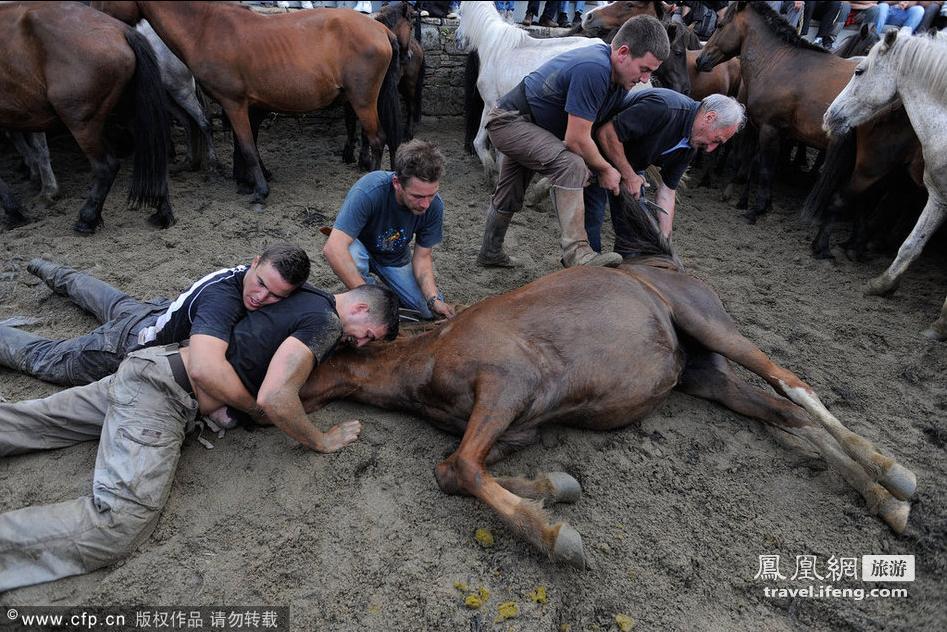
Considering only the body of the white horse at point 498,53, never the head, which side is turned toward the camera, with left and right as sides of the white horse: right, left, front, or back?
left

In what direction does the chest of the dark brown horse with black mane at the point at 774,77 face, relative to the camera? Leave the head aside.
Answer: to the viewer's left

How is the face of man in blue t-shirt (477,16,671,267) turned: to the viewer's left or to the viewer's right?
to the viewer's right

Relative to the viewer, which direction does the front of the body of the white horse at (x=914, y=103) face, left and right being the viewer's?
facing to the left of the viewer

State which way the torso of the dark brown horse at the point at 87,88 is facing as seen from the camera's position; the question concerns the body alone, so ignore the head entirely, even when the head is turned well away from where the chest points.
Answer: to the viewer's left

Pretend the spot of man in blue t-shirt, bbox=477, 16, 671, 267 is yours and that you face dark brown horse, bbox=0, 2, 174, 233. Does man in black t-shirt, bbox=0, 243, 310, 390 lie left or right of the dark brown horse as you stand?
left

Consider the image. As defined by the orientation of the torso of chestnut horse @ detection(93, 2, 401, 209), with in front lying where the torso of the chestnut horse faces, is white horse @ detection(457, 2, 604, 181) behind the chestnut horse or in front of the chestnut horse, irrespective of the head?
behind

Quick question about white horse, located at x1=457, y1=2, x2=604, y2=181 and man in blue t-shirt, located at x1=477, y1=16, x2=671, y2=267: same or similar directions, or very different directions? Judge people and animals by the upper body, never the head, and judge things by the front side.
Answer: very different directions

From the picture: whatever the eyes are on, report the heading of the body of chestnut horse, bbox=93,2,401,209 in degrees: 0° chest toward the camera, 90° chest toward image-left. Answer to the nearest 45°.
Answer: approximately 90°

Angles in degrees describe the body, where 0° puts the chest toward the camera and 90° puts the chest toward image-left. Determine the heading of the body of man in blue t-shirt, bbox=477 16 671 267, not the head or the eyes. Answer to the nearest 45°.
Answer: approximately 270°

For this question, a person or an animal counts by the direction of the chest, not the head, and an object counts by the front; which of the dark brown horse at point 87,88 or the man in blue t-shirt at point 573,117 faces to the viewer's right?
the man in blue t-shirt

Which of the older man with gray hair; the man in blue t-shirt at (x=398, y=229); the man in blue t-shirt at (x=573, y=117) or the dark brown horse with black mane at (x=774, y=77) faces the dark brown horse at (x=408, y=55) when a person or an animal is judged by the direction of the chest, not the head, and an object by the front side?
the dark brown horse with black mane at (x=774, y=77)

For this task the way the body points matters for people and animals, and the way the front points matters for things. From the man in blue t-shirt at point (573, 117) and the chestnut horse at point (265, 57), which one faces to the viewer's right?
the man in blue t-shirt

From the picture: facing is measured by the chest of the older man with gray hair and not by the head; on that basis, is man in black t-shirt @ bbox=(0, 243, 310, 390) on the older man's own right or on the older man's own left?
on the older man's own right

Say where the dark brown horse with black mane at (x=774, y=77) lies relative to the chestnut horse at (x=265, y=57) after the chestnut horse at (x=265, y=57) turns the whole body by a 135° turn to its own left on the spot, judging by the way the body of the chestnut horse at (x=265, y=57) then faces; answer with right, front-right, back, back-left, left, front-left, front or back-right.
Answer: front-left

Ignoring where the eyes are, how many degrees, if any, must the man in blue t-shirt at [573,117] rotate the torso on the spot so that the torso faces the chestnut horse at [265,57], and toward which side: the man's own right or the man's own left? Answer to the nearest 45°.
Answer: approximately 135° to the man's own left

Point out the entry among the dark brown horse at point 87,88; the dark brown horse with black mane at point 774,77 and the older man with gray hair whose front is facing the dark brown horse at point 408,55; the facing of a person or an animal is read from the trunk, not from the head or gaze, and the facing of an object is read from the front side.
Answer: the dark brown horse with black mane at point 774,77
